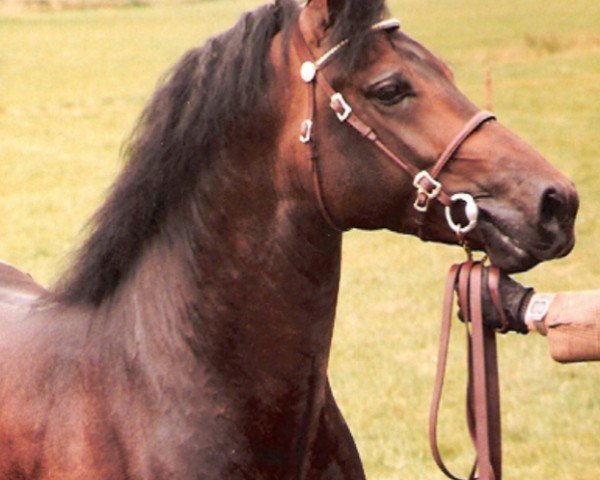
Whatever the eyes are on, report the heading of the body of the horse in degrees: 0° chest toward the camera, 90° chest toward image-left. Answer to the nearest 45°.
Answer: approximately 270°
